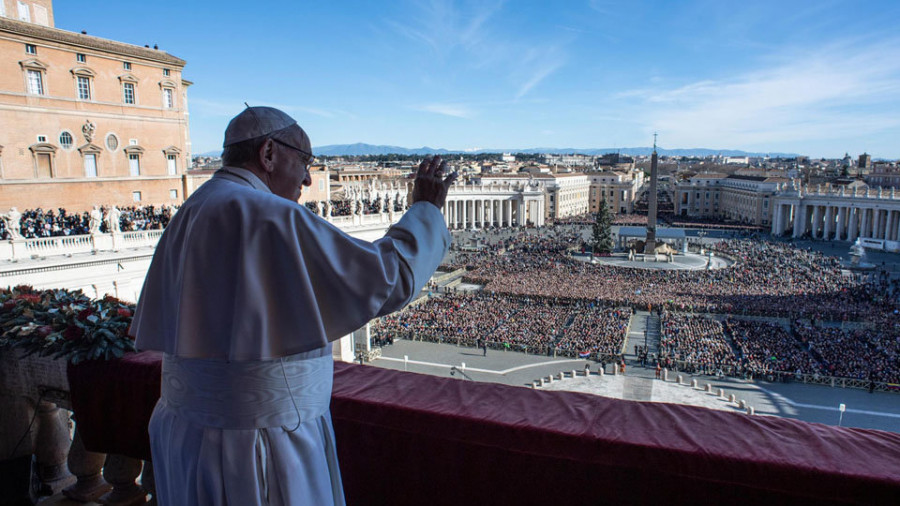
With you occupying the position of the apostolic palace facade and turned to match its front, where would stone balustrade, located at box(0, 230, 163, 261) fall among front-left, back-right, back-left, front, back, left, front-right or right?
front-right

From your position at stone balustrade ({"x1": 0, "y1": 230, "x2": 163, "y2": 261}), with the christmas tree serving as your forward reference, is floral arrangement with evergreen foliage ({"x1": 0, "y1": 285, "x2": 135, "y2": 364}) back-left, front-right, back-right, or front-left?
back-right

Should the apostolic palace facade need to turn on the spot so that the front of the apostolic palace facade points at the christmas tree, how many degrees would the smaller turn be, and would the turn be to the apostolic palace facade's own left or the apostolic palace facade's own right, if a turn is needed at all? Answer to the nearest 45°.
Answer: approximately 90° to the apostolic palace facade's own left

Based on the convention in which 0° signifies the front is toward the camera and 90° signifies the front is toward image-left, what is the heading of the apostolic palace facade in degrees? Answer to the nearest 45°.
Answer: approximately 315°

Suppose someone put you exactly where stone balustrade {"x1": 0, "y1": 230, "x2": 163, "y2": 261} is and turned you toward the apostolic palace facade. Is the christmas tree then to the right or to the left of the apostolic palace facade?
right
